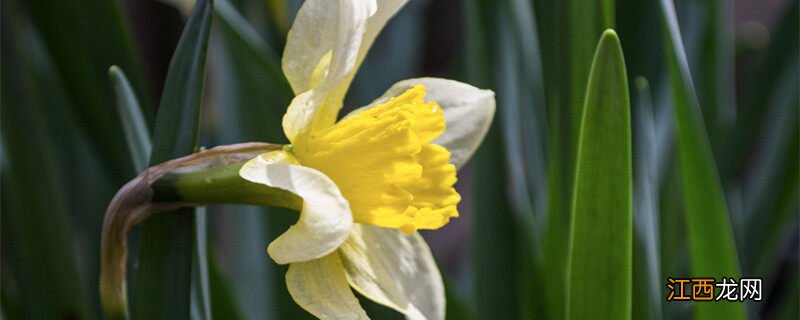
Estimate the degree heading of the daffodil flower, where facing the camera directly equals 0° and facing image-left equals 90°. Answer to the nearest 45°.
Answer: approximately 270°
